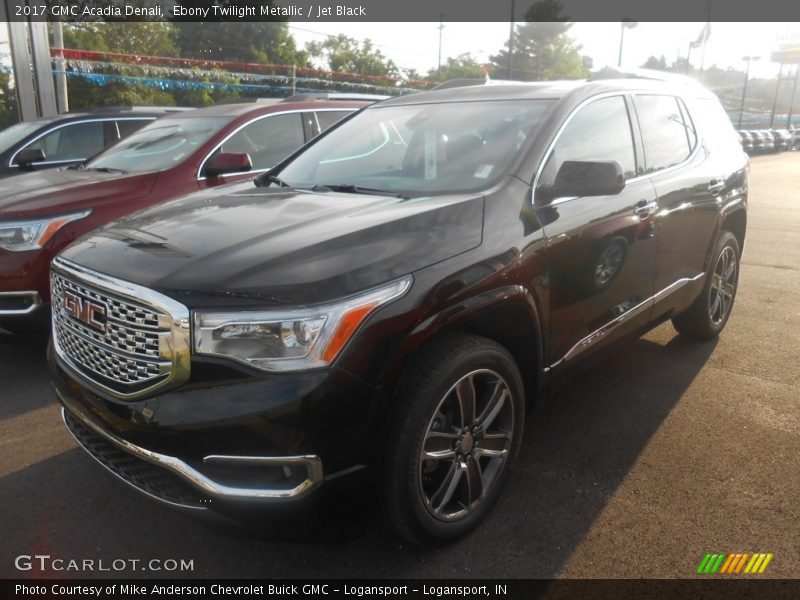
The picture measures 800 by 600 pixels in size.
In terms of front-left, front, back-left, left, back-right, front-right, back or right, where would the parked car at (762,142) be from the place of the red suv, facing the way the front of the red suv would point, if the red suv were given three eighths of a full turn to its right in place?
front-right

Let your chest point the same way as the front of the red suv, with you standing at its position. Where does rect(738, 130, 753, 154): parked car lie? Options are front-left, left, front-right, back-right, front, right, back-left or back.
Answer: back

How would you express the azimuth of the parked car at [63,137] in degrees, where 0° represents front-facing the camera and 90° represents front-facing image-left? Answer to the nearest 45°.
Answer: approximately 45°

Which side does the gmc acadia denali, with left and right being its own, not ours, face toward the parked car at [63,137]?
right

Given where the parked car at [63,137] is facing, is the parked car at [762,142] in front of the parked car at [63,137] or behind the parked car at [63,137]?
behind

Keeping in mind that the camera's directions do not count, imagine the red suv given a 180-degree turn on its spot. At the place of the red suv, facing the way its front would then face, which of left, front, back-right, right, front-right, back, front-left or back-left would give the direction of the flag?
front

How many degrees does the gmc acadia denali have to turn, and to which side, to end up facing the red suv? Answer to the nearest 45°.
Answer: approximately 90° to its right

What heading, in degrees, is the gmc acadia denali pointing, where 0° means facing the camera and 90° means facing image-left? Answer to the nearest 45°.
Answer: approximately 45°

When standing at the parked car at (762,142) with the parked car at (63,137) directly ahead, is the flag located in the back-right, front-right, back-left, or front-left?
back-right

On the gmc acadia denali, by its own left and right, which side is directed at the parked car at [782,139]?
back

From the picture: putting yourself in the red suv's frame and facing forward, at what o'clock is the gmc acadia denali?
The gmc acadia denali is roughly at 10 o'clock from the red suv.

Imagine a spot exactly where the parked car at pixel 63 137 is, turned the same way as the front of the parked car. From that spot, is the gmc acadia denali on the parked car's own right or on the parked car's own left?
on the parked car's own left

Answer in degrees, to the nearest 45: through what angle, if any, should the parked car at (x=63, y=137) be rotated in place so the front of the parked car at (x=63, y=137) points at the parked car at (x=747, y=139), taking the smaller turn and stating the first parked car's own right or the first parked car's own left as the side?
approximately 180°
